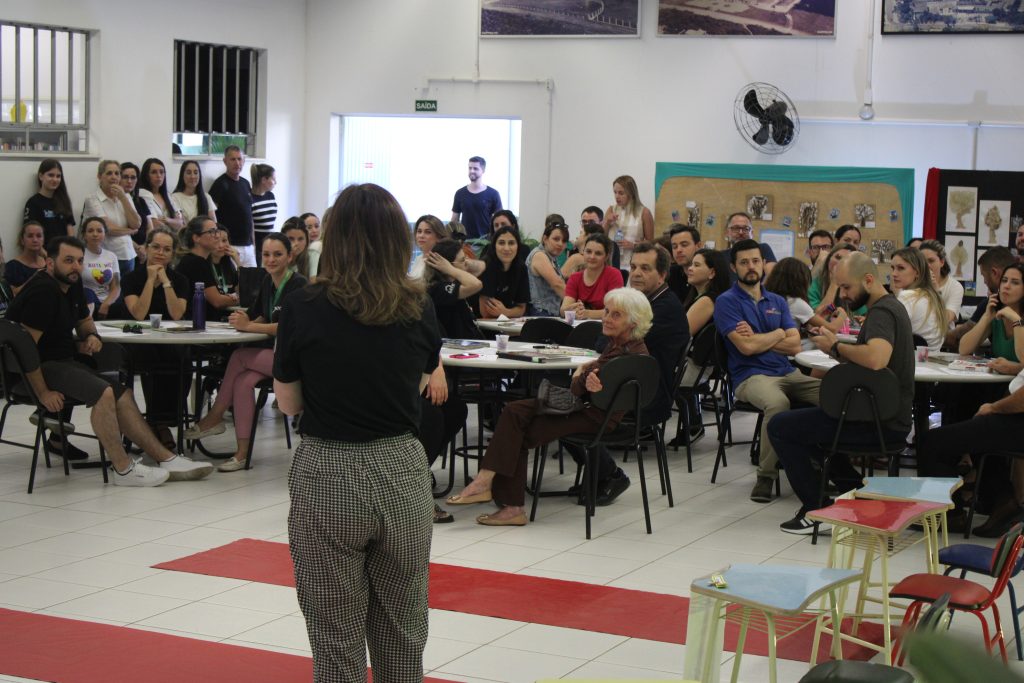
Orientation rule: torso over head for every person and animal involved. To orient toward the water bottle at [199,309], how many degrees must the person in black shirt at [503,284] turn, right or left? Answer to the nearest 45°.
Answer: approximately 45° to their right

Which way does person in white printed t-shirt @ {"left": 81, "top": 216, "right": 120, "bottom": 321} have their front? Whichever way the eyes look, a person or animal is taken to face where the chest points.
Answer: toward the camera

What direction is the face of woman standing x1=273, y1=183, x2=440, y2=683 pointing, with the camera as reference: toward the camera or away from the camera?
away from the camera

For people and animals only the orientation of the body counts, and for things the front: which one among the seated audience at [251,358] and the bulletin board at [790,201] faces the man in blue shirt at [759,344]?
the bulletin board

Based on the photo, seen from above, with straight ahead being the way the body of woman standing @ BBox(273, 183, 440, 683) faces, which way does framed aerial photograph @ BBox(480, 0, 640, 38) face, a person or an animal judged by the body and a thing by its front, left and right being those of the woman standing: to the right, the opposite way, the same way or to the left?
the opposite way

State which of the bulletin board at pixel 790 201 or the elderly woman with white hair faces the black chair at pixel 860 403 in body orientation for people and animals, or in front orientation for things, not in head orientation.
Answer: the bulletin board

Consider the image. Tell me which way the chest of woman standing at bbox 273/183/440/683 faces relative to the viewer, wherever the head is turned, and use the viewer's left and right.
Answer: facing away from the viewer

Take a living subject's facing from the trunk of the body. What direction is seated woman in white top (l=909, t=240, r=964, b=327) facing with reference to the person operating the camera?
facing the viewer and to the left of the viewer

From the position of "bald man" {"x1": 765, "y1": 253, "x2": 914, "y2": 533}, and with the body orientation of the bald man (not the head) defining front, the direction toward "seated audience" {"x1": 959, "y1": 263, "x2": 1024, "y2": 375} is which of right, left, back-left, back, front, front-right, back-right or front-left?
back-right

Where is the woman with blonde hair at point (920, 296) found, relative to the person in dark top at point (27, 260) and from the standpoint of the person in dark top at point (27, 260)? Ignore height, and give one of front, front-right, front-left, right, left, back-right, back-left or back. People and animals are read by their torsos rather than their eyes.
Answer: front

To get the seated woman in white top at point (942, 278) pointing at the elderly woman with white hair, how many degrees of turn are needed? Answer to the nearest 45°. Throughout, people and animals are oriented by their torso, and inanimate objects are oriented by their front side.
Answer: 0° — they already face them

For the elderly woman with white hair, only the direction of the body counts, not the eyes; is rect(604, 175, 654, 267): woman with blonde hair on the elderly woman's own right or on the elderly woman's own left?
on the elderly woman's own right

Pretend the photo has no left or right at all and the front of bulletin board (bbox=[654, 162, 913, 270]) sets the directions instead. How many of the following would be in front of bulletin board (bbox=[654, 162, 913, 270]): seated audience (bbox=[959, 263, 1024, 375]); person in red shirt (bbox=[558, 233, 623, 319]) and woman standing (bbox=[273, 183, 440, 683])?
3

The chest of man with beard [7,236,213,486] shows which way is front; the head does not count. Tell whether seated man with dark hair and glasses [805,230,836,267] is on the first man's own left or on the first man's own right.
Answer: on the first man's own left

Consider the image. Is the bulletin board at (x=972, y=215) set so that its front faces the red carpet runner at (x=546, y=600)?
yes

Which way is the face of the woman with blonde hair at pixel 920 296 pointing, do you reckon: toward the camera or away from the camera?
toward the camera

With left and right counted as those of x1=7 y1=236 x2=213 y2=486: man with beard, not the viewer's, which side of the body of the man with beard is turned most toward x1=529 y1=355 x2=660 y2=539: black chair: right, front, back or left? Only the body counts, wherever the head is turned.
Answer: front

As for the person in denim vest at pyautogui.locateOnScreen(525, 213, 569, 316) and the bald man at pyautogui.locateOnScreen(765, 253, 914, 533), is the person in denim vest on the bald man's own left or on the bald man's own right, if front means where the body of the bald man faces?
on the bald man's own right

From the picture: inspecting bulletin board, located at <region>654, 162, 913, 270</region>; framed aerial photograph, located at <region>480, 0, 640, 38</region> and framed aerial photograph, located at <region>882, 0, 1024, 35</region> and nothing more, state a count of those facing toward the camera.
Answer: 3

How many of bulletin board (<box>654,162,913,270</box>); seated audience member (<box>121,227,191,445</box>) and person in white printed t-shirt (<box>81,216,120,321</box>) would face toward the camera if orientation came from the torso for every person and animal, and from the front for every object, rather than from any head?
3

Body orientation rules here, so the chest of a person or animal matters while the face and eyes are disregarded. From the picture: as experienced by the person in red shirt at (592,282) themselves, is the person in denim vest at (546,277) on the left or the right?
on their right

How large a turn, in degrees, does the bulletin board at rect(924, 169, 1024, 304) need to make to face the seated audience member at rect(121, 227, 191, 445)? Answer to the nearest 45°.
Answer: approximately 45° to its right

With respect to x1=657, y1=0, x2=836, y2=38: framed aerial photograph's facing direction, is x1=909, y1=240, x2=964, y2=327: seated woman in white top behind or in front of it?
in front

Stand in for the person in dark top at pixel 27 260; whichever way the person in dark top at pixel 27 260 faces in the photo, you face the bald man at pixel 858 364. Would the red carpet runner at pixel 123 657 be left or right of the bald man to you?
right

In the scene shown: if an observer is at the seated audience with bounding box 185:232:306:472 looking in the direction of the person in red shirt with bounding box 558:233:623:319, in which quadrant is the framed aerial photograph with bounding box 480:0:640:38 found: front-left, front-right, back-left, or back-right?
front-left
